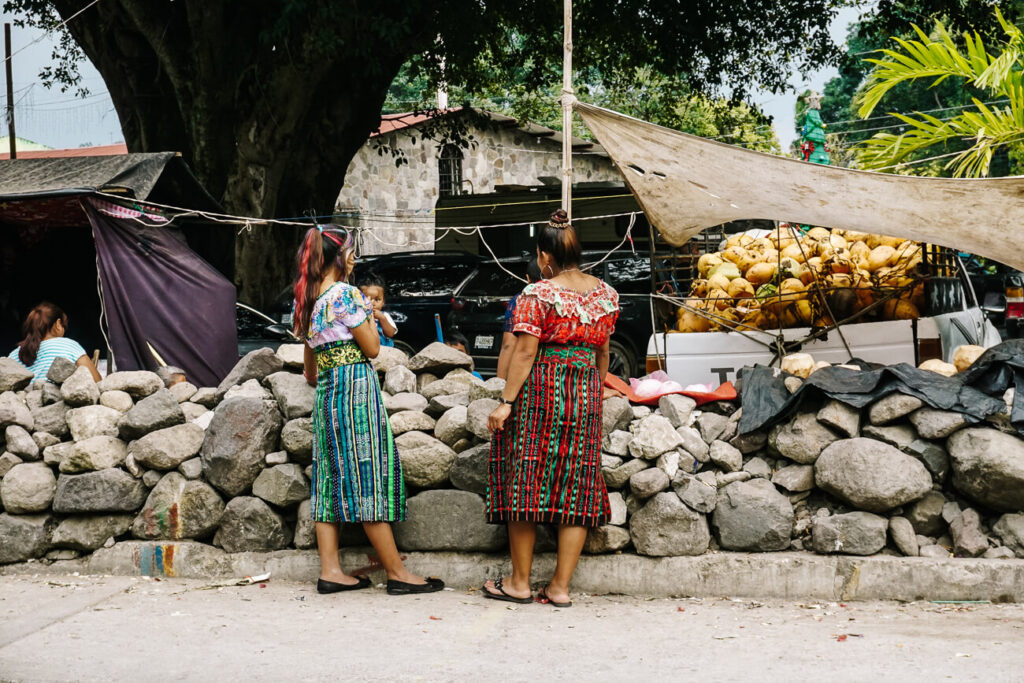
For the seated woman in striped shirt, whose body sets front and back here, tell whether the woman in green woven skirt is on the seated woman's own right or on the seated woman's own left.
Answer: on the seated woman's own right

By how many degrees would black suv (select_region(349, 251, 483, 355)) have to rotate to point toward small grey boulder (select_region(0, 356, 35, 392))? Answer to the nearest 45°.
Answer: approximately 45° to its left

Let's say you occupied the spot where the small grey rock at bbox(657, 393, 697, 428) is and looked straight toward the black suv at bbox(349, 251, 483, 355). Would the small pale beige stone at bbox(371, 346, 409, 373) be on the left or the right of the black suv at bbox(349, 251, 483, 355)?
left

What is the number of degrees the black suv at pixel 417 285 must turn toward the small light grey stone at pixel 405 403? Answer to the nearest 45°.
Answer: approximately 90° to its left

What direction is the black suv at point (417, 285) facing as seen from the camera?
to the viewer's left

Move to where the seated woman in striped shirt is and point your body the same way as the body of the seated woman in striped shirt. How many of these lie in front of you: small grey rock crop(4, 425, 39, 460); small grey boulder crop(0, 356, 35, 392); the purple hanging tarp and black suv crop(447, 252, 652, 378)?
2

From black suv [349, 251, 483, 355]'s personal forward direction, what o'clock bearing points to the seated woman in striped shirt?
The seated woman in striped shirt is roughly at 10 o'clock from the black suv.

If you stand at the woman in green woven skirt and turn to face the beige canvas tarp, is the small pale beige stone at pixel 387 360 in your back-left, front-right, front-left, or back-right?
front-left

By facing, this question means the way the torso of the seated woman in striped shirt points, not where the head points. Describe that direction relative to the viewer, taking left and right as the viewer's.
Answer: facing away from the viewer and to the right of the viewer

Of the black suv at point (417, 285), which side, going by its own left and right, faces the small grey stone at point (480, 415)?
left

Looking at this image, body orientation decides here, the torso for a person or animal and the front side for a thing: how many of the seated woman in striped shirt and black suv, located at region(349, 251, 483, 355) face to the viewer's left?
1
